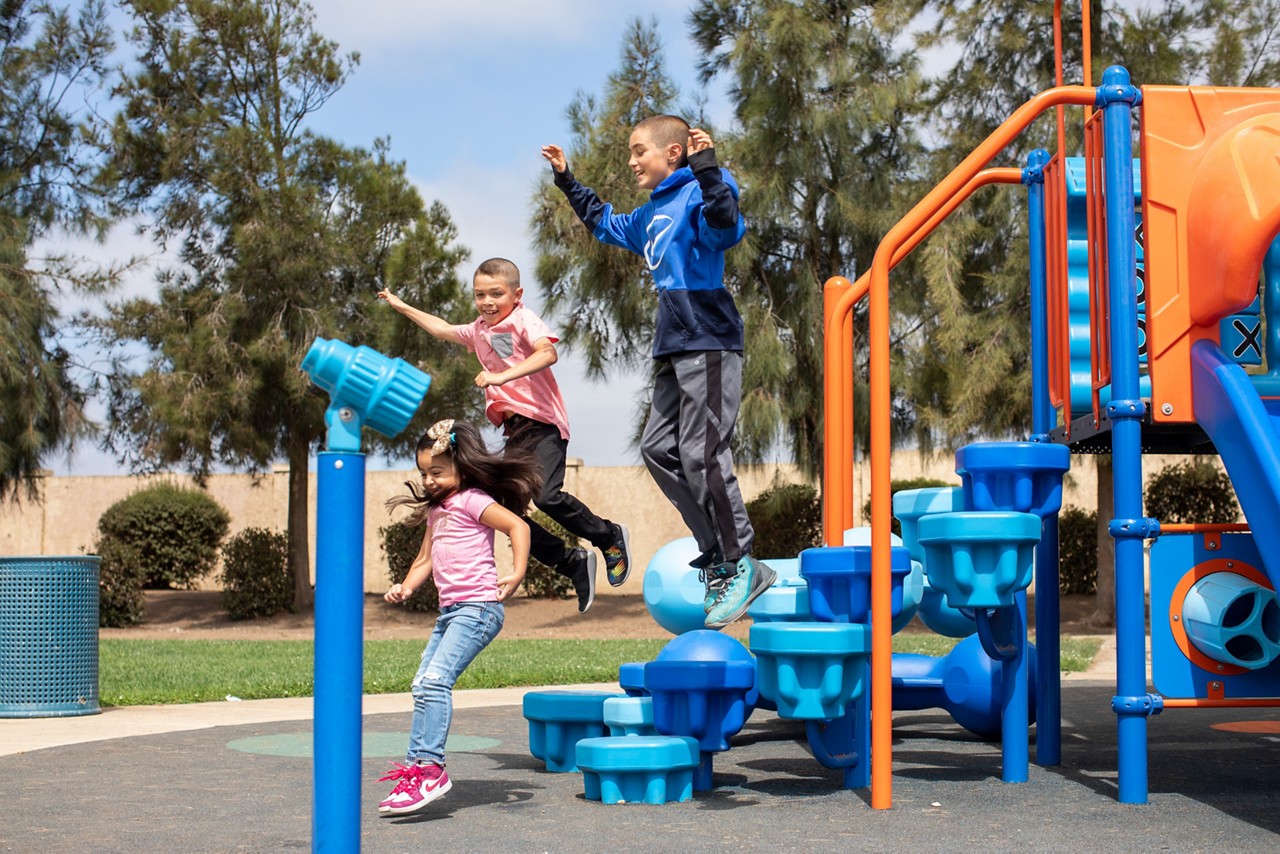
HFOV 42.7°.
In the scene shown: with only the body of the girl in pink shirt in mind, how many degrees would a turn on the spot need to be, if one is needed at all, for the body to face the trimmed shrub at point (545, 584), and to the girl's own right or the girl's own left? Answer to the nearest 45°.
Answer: approximately 135° to the girl's own right

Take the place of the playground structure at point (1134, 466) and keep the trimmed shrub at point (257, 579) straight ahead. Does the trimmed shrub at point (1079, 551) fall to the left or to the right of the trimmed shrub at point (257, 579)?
right

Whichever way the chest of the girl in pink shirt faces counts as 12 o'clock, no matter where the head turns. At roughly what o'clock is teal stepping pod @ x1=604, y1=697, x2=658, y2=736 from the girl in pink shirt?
The teal stepping pod is roughly at 7 o'clock from the girl in pink shirt.

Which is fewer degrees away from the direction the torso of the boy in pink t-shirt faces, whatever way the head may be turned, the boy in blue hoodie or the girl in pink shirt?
the girl in pink shirt

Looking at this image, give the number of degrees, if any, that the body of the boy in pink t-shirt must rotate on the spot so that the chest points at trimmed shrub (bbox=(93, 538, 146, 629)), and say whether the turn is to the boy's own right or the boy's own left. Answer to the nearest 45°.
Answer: approximately 135° to the boy's own right

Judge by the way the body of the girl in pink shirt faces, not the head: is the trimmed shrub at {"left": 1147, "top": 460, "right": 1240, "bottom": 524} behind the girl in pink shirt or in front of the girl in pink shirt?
behind

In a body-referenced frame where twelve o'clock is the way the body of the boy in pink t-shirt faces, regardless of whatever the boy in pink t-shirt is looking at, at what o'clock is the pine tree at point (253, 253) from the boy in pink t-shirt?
The pine tree is roughly at 4 o'clock from the boy in pink t-shirt.

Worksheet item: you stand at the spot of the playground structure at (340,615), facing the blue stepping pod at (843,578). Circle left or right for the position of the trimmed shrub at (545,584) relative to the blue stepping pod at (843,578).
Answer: left

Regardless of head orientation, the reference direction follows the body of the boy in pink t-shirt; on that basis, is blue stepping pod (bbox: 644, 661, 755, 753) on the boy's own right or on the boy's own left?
on the boy's own left

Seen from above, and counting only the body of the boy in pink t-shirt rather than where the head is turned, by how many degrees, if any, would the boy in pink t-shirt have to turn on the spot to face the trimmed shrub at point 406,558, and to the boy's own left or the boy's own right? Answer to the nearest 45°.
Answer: approximately 135° to the boy's own right

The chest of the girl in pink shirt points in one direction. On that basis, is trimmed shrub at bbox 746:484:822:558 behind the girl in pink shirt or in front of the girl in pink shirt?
behind

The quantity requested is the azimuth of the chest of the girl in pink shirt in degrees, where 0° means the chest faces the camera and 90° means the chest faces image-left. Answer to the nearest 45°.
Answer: approximately 45°
